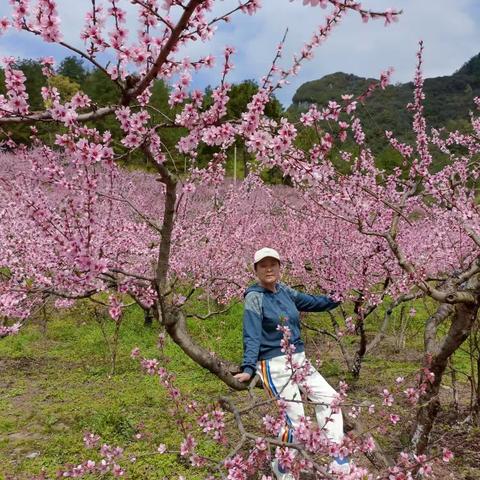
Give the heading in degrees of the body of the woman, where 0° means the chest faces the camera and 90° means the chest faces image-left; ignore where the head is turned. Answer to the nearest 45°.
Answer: approximately 315°

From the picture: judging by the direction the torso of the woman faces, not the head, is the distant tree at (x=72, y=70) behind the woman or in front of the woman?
behind
